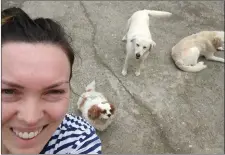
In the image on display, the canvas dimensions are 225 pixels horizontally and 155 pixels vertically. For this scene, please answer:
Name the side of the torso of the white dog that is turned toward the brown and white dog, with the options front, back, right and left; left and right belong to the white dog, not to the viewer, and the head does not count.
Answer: front

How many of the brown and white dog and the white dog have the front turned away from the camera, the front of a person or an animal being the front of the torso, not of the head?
0

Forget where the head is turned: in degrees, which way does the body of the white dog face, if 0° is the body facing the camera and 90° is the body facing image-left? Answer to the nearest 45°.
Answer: approximately 0°

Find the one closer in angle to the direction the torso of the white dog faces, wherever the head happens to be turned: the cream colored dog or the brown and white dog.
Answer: the brown and white dog

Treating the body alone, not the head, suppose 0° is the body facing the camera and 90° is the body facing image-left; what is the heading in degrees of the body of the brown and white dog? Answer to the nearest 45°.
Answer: approximately 315°

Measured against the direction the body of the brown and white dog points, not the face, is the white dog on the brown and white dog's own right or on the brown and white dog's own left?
on the brown and white dog's own left

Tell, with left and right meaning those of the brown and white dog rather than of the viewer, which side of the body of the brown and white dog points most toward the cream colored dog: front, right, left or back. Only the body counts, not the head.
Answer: left
